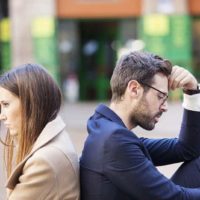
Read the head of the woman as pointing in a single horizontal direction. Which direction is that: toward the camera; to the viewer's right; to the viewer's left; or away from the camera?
to the viewer's left

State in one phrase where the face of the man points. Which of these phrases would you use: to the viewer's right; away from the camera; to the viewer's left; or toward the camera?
to the viewer's right

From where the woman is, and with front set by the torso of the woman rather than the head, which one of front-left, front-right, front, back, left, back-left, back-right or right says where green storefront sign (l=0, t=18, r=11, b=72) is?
right

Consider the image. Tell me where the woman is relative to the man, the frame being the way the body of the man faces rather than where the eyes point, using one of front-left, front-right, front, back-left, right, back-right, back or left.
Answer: back

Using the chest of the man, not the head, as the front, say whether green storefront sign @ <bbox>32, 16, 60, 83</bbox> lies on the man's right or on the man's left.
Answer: on the man's left

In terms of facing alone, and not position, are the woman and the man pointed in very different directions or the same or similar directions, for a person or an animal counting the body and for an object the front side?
very different directions

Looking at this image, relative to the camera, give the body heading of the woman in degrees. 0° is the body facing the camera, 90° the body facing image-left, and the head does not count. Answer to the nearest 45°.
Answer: approximately 90°

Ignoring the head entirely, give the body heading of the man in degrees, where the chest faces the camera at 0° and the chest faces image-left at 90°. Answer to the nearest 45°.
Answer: approximately 270°

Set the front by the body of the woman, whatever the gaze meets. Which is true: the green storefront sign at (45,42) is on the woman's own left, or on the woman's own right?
on the woman's own right

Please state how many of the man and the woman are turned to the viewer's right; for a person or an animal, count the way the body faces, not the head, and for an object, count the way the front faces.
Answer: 1

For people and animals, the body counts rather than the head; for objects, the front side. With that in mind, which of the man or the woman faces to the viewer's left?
the woman
